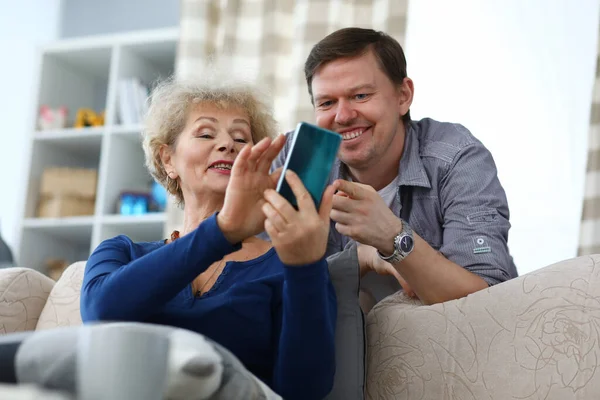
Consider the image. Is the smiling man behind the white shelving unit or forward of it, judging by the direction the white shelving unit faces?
forward

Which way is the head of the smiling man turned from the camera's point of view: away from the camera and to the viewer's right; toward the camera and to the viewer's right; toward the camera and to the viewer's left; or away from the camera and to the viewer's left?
toward the camera and to the viewer's left

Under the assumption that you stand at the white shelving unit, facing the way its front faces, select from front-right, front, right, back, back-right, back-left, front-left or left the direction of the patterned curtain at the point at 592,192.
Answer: front-left

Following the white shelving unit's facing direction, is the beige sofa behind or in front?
in front

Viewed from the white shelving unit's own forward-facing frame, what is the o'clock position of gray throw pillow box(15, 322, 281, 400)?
The gray throw pillow is roughly at 12 o'clock from the white shelving unit.

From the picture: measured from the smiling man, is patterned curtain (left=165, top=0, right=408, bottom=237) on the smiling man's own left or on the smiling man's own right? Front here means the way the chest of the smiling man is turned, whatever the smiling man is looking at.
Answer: on the smiling man's own right

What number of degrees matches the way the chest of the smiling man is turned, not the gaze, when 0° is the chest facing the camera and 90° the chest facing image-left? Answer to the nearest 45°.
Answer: approximately 45°

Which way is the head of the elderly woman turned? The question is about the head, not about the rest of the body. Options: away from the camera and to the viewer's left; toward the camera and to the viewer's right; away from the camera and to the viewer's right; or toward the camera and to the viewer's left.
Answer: toward the camera and to the viewer's right

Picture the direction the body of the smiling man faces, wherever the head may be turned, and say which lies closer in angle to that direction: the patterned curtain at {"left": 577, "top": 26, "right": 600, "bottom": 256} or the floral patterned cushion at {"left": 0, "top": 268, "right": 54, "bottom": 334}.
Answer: the floral patterned cushion

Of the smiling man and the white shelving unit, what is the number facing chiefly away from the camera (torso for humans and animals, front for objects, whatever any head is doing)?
0

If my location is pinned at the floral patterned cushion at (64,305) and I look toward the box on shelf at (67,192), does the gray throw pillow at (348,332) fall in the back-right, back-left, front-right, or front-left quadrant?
back-right

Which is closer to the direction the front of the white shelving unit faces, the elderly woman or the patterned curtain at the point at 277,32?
the elderly woman

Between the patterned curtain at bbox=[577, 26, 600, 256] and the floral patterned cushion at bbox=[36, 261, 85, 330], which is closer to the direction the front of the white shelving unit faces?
the floral patterned cushion

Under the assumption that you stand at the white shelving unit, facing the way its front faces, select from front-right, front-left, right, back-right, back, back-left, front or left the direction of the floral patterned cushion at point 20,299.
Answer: front

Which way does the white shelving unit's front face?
toward the camera

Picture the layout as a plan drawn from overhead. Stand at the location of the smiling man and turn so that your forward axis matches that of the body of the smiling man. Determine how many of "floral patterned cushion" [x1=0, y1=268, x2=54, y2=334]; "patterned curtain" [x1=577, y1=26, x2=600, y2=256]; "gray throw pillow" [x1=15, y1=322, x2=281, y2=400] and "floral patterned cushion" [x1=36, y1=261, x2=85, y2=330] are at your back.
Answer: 1
